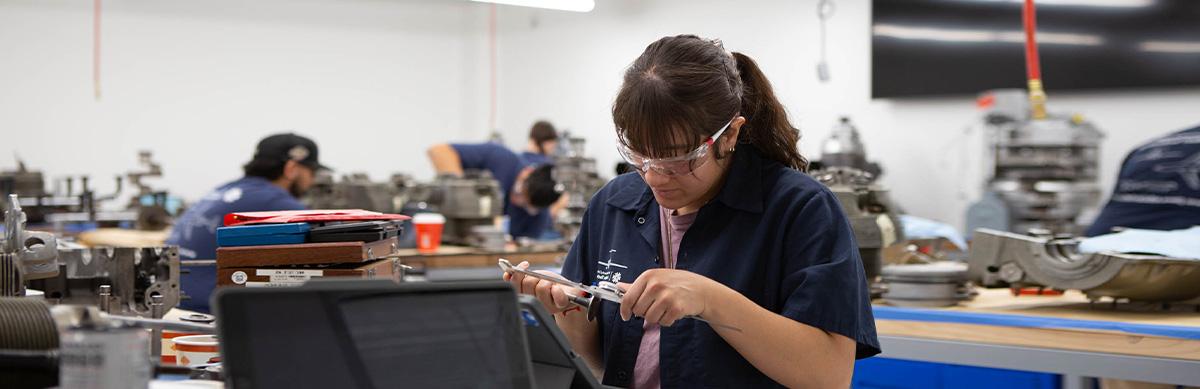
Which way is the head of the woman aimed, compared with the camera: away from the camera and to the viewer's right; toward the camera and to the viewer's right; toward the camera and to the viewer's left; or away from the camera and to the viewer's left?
toward the camera and to the viewer's left

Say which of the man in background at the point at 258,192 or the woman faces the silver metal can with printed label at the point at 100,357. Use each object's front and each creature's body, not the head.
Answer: the woman

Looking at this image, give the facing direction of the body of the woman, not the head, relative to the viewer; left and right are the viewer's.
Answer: facing the viewer and to the left of the viewer

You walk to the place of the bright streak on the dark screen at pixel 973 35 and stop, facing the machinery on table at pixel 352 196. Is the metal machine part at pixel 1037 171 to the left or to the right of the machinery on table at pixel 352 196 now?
left

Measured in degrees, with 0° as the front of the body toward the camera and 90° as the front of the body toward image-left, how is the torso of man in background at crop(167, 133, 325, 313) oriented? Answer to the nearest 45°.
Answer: approximately 225°
